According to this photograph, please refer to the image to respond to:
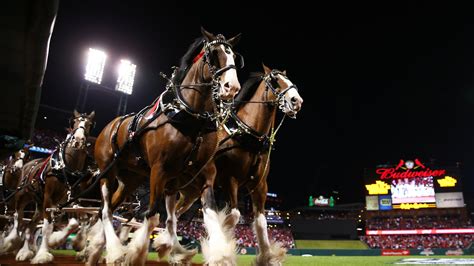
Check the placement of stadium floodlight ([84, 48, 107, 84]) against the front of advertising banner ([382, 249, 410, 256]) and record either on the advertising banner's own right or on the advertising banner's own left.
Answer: on the advertising banner's own right

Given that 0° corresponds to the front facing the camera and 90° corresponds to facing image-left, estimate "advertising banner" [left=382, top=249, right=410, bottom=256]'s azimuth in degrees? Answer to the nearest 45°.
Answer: approximately 0°

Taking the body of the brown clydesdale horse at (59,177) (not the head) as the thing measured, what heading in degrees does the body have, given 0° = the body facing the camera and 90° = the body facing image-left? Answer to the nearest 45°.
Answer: approximately 315°

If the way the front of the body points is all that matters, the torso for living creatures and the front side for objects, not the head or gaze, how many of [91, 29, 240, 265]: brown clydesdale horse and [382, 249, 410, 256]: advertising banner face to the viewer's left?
0

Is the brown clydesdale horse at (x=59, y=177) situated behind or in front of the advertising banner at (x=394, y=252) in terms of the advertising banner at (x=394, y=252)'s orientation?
in front

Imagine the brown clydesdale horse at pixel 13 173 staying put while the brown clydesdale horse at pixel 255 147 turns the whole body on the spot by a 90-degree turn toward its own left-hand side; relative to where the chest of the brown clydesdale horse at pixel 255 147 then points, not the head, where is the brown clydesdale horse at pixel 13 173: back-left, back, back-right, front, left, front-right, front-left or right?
left

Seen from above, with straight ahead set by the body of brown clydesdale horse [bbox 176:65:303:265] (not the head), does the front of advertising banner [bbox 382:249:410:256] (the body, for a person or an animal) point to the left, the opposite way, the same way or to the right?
to the right

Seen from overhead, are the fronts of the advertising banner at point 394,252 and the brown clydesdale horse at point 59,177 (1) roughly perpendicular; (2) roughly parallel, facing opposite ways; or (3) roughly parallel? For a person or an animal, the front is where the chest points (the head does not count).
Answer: roughly perpendicular

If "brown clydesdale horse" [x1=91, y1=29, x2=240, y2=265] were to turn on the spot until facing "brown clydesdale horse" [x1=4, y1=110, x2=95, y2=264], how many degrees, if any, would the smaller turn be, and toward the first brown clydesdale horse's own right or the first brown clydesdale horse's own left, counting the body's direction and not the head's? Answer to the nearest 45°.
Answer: approximately 180°

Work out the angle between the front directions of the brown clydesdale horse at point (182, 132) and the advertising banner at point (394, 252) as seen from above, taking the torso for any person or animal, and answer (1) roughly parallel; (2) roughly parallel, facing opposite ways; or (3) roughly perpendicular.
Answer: roughly perpendicular

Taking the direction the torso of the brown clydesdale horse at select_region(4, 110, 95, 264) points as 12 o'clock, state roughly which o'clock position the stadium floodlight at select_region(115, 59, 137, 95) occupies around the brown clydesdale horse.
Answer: The stadium floodlight is roughly at 8 o'clock from the brown clydesdale horse.

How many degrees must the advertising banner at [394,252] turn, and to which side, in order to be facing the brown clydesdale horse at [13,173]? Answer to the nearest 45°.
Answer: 0° — it already faces it
